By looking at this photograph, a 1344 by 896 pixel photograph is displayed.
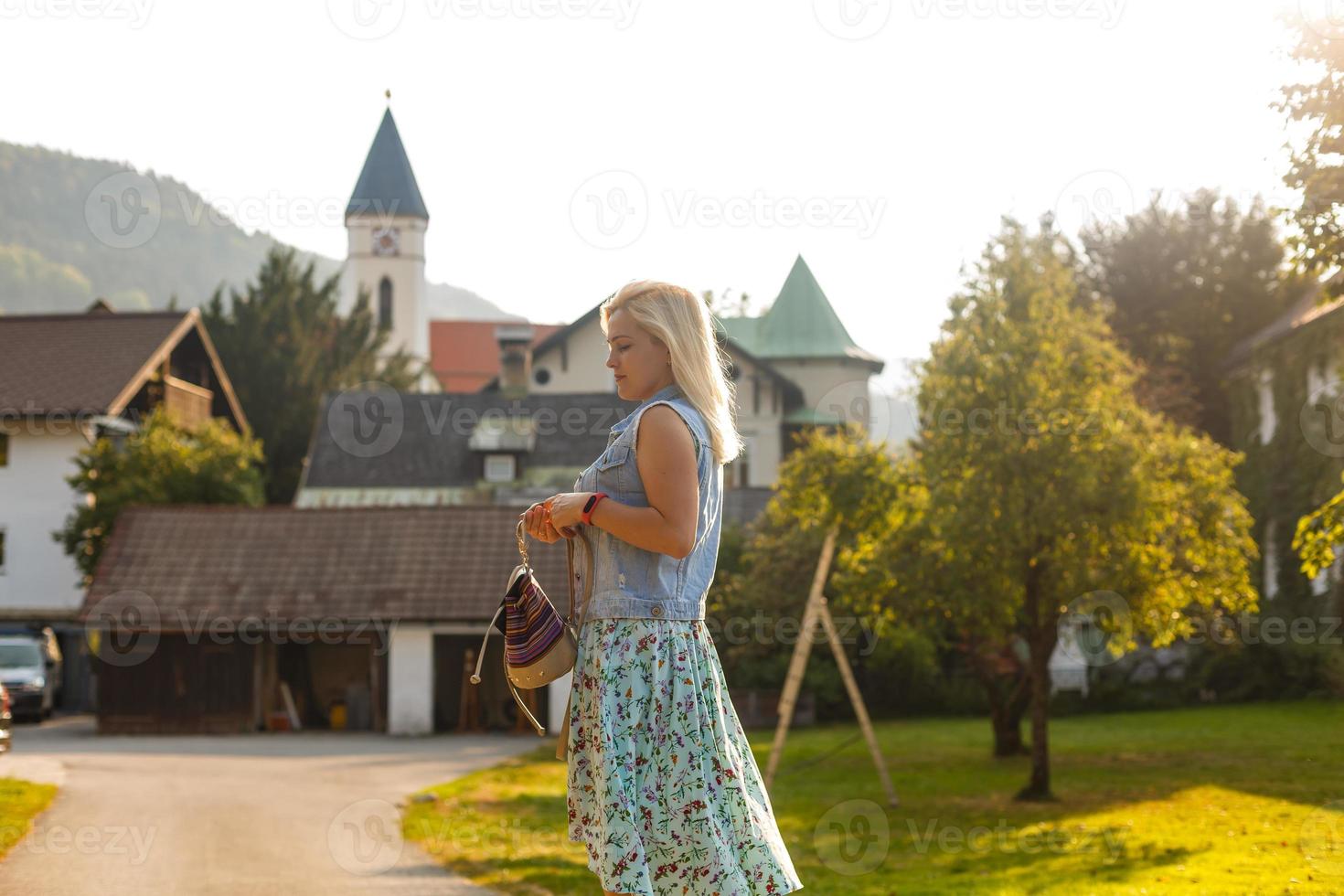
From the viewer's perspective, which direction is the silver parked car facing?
toward the camera

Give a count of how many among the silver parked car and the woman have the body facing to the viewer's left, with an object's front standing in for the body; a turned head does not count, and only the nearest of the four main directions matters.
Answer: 1

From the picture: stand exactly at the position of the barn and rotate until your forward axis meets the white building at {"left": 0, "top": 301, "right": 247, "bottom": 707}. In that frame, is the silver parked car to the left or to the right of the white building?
left

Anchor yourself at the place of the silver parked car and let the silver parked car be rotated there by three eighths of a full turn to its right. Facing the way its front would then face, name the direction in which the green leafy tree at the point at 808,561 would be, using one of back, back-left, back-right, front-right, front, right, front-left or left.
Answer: back

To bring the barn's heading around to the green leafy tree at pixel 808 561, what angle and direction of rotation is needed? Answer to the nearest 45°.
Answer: approximately 45° to its left

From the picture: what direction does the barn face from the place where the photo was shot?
facing the viewer

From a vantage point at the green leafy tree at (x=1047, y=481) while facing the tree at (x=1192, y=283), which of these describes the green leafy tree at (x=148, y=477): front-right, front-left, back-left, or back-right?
front-left

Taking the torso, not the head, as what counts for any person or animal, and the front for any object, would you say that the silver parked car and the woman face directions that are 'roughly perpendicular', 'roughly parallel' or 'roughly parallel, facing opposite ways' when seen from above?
roughly perpendicular

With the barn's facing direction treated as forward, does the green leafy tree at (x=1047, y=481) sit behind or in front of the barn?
in front

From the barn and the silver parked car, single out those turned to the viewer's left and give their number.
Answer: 0

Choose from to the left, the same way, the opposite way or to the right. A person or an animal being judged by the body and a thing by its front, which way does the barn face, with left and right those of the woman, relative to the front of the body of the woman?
to the left

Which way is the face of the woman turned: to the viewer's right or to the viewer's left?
to the viewer's left

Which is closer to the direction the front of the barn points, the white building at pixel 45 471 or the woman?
the woman

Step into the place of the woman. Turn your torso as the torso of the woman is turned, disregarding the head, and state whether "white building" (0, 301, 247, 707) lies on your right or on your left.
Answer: on your right

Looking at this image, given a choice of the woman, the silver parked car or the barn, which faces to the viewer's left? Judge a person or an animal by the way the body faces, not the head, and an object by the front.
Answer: the woman

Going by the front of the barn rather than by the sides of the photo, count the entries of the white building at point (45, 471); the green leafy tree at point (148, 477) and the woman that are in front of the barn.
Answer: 1

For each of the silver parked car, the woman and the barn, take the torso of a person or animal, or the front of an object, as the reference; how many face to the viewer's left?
1

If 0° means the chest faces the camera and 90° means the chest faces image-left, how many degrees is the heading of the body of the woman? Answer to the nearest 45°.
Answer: approximately 90°
